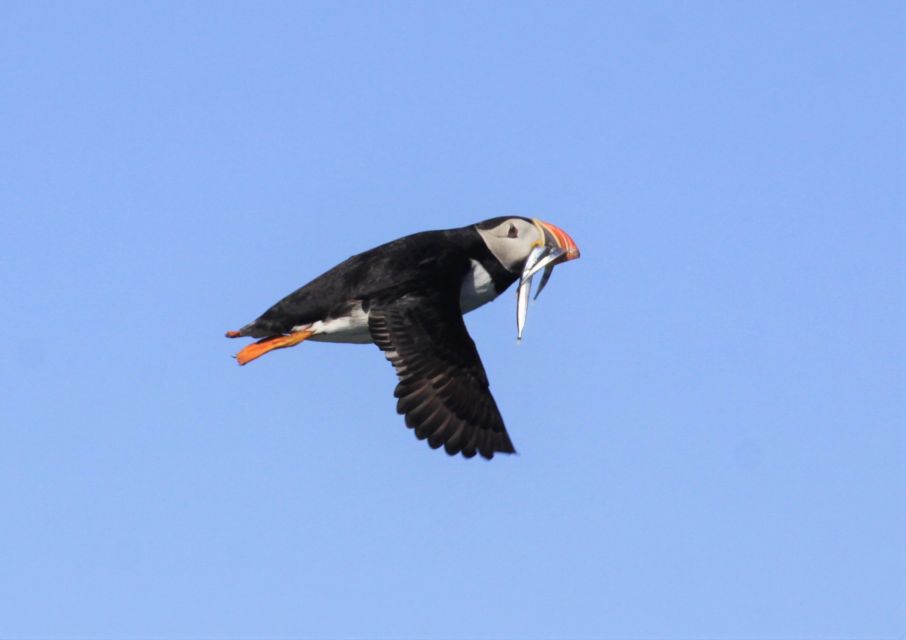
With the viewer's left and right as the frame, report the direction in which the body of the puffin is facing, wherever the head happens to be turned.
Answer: facing to the right of the viewer
